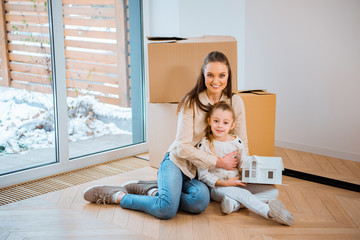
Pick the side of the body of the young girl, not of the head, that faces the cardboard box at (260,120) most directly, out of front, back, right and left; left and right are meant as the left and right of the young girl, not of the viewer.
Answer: back

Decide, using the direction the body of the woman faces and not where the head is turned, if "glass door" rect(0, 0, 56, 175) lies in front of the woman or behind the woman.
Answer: behind

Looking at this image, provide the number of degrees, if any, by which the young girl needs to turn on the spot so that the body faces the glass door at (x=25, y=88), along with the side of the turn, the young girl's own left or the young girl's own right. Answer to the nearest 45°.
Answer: approximately 90° to the young girl's own right

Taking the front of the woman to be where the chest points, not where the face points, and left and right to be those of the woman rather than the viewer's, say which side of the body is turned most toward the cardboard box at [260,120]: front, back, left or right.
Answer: left
